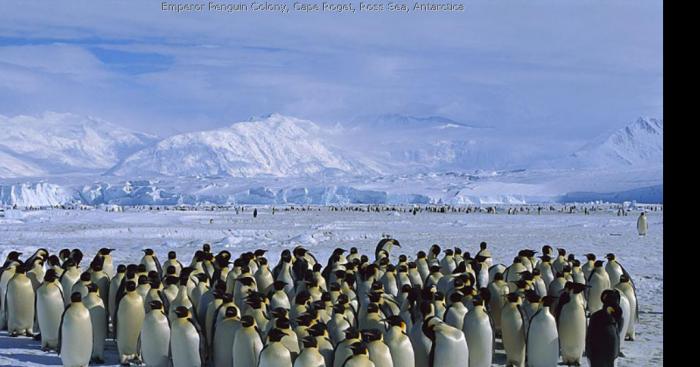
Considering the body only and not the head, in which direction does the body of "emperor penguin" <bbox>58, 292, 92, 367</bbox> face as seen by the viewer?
toward the camera

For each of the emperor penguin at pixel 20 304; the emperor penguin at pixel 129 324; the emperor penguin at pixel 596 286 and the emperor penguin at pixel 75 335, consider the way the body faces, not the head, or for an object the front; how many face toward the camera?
4

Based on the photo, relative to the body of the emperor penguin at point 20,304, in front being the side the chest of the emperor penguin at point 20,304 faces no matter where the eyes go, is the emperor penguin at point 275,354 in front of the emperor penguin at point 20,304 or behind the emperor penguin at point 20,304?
in front

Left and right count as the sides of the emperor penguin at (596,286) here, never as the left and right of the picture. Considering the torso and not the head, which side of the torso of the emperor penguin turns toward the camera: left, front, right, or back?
front

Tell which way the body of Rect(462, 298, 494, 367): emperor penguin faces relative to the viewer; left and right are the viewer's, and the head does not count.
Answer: facing the viewer

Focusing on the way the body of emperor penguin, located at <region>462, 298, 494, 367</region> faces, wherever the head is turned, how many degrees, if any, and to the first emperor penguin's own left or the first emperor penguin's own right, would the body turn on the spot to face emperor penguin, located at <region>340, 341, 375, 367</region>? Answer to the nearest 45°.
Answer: approximately 45° to the first emperor penguin's own right

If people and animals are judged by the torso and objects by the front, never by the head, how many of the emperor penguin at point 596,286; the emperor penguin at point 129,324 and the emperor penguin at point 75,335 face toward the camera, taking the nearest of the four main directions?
3

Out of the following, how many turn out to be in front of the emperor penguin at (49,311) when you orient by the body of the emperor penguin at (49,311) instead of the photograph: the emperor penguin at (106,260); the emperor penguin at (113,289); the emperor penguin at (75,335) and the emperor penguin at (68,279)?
1

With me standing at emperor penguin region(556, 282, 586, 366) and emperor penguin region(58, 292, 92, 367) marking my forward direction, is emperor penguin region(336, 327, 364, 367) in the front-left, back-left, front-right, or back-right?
front-left

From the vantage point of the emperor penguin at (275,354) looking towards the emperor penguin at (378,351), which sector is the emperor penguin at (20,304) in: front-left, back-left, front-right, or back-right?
back-left

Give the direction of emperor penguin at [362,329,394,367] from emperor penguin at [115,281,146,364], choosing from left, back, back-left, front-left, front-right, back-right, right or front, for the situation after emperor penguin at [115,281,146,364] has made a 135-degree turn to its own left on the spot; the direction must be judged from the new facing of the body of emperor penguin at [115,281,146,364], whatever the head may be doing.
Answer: right

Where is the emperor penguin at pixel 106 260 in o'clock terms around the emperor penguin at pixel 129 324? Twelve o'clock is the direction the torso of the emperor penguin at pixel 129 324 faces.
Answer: the emperor penguin at pixel 106 260 is roughly at 6 o'clock from the emperor penguin at pixel 129 324.
